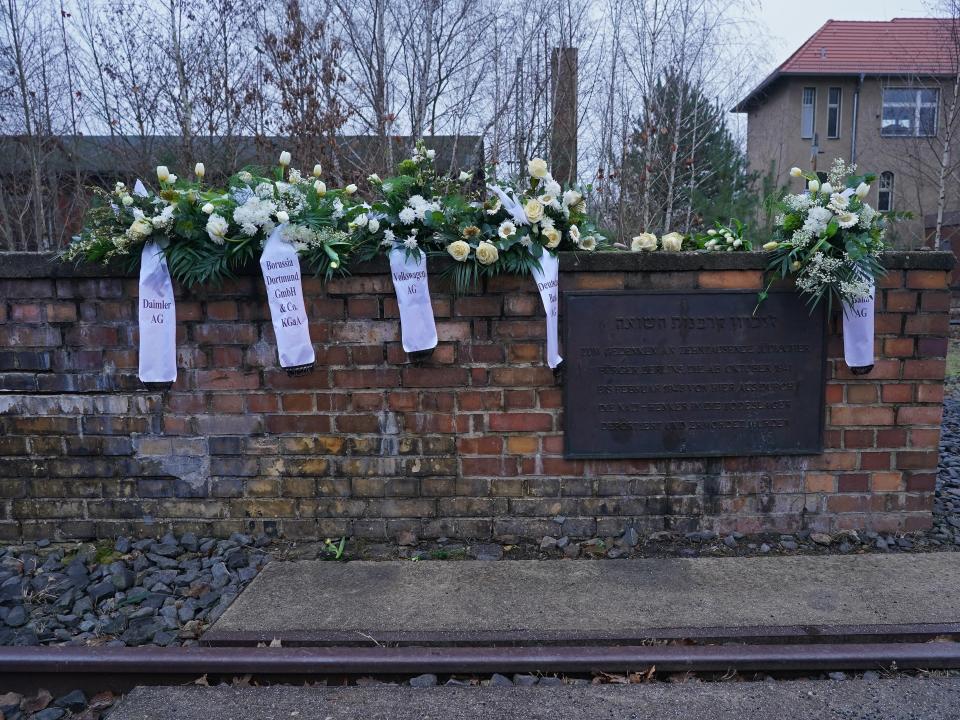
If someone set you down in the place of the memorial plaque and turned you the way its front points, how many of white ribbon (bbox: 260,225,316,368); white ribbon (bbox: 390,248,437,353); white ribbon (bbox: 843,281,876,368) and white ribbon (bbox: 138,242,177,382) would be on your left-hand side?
1

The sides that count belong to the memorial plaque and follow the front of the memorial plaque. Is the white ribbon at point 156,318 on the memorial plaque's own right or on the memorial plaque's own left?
on the memorial plaque's own right

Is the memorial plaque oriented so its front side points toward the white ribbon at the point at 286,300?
no

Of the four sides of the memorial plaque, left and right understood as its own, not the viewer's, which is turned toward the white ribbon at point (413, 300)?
right

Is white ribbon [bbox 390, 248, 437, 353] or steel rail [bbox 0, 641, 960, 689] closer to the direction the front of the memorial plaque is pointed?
the steel rail

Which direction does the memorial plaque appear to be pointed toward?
toward the camera

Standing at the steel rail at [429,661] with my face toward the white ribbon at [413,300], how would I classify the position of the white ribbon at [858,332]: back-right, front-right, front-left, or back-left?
front-right

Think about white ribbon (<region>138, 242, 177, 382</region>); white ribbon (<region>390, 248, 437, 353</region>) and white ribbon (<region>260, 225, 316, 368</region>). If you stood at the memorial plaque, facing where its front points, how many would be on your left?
0

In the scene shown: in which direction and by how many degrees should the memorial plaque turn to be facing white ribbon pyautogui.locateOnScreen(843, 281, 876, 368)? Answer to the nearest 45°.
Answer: approximately 90° to its left

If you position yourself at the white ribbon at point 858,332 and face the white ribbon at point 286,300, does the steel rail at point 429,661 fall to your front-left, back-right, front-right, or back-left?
front-left
